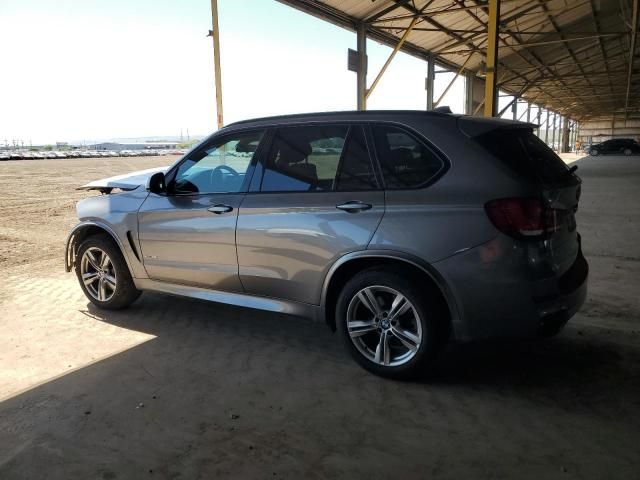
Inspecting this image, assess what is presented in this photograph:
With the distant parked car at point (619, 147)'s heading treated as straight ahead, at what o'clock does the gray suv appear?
The gray suv is roughly at 9 o'clock from the distant parked car.

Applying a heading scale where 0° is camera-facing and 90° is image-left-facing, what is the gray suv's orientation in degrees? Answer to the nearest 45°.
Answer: approximately 135°

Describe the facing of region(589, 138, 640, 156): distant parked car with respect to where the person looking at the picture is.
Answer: facing to the left of the viewer

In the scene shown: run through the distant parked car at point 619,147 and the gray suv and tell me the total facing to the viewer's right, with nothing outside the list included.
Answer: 0

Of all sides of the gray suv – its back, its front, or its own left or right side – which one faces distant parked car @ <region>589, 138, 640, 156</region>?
right
